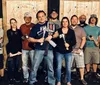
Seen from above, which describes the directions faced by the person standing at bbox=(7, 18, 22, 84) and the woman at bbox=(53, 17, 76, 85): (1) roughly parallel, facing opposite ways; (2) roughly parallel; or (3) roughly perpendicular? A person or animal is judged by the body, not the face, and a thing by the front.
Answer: roughly parallel

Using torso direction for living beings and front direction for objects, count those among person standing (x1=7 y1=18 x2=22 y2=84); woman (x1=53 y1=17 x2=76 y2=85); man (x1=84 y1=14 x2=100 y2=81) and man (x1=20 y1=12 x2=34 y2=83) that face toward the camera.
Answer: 4

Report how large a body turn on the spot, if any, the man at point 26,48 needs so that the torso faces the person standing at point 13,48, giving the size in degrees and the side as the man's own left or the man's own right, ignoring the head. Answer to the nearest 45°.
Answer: approximately 90° to the man's own right

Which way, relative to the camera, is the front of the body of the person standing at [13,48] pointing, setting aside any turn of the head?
toward the camera

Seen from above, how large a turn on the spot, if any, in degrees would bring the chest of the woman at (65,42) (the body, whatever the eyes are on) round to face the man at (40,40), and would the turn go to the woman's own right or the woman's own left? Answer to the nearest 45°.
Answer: approximately 90° to the woman's own right

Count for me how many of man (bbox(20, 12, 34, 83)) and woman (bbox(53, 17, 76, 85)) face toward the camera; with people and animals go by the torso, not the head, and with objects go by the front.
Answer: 2

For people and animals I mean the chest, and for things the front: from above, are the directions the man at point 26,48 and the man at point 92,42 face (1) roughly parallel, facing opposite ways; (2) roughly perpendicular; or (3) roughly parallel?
roughly parallel

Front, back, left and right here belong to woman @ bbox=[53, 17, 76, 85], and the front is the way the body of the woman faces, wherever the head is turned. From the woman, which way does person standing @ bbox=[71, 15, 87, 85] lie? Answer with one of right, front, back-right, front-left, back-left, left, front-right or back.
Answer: back-left

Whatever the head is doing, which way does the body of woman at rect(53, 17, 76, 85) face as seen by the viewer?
toward the camera

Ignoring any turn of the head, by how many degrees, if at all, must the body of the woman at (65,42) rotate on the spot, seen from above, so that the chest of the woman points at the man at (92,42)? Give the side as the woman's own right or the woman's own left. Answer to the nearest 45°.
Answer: approximately 135° to the woman's own left

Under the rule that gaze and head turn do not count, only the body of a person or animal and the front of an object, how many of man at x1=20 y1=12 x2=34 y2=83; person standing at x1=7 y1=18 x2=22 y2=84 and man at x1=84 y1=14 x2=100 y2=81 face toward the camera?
3

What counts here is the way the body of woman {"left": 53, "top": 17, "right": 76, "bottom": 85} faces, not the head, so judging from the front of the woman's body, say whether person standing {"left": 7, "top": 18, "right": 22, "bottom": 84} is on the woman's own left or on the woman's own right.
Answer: on the woman's own right

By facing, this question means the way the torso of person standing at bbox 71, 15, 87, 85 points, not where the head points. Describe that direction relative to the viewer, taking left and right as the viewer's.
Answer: facing the viewer and to the left of the viewer

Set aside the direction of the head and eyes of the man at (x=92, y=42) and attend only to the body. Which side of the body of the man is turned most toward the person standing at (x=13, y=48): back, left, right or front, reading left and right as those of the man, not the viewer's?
right

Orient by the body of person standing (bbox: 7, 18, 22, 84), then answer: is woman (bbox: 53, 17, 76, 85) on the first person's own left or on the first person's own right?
on the first person's own left

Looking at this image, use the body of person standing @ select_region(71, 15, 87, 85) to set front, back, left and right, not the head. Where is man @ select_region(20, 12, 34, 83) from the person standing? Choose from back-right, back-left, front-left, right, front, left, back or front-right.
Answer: front-right

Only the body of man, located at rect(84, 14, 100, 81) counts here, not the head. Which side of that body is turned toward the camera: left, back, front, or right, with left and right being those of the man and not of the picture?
front
